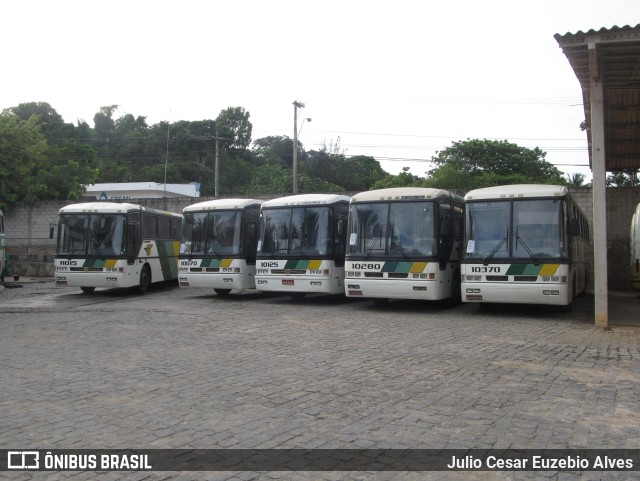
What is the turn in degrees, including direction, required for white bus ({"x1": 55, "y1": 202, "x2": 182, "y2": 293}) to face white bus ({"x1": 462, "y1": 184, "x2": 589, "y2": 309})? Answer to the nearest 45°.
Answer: approximately 90° to its left

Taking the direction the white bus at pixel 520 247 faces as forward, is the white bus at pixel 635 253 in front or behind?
behind

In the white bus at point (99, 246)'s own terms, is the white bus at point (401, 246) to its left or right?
on its left

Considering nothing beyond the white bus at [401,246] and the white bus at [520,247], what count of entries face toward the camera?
2

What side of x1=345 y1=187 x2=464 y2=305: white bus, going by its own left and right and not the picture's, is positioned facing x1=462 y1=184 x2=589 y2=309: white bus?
left

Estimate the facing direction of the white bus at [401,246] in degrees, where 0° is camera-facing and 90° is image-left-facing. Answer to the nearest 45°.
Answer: approximately 0°
